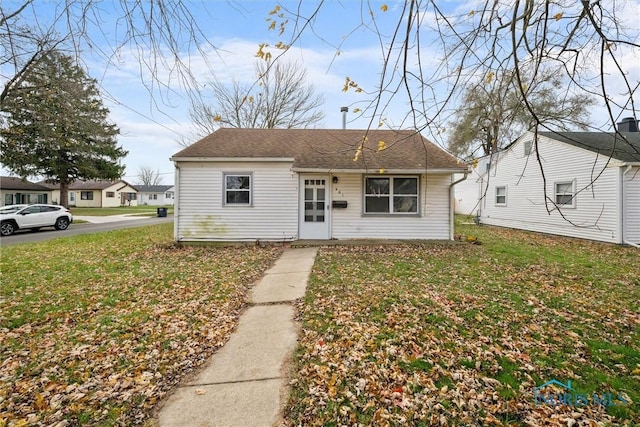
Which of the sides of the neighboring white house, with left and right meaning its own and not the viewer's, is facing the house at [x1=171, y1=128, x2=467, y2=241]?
right

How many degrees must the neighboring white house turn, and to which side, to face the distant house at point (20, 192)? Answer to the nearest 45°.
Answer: approximately 135° to its right

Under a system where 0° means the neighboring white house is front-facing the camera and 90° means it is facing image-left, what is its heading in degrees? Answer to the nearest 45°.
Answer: approximately 315°

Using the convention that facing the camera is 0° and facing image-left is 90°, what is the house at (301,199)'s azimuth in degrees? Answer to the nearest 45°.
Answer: approximately 0°

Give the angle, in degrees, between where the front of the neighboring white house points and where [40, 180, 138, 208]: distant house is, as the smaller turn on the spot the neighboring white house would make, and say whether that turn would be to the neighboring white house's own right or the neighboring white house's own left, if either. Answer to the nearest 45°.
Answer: approximately 135° to the neighboring white house's own right

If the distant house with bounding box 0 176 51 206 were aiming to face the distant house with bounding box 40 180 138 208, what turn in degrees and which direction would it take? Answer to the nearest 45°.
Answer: approximately 90° to its left

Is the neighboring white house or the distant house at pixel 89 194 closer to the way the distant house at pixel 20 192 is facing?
the neighboring white house
